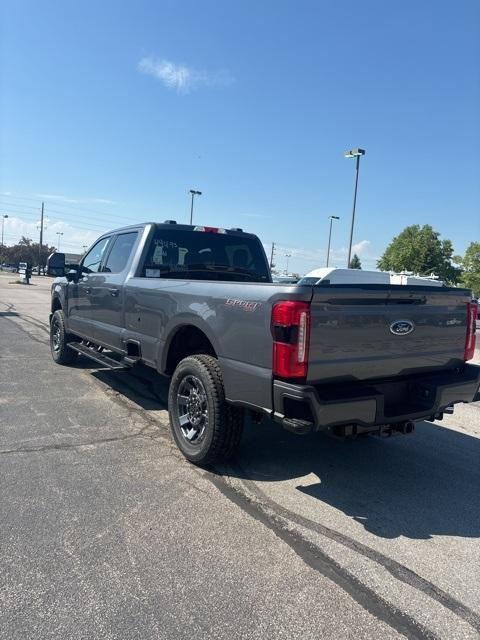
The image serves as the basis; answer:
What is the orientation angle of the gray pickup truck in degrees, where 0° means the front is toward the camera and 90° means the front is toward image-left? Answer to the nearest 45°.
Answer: approximately 135°
